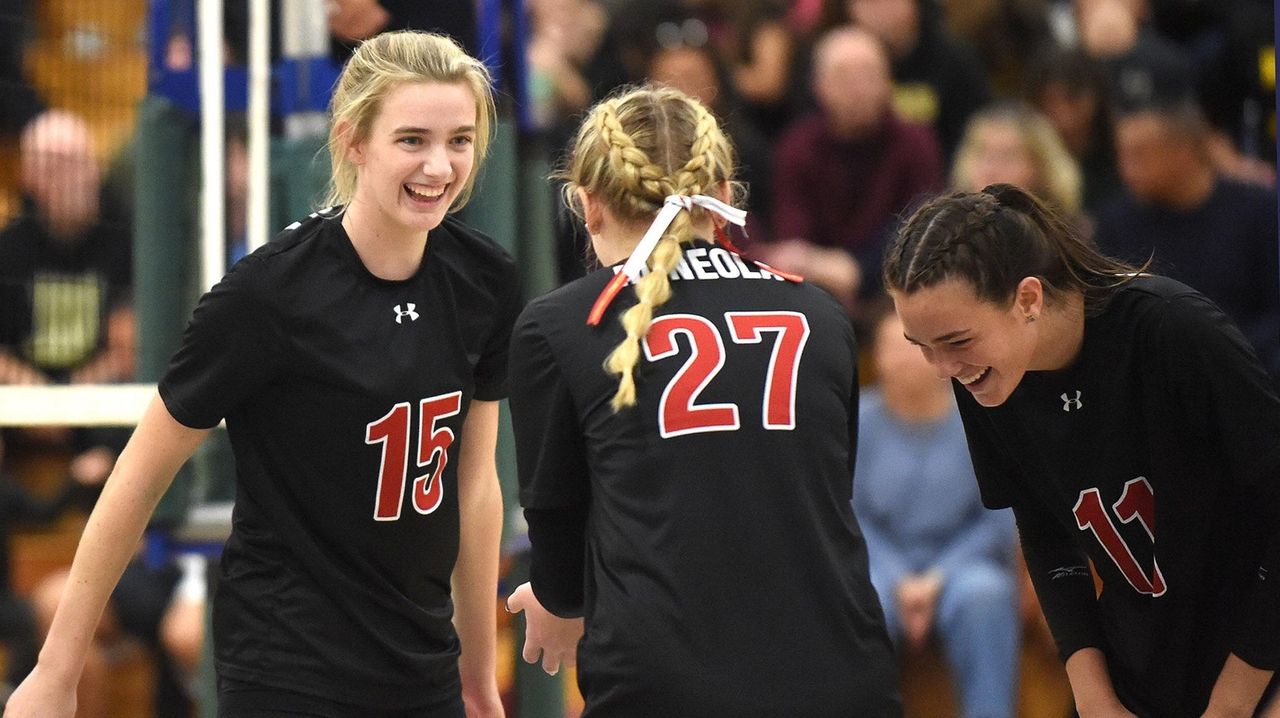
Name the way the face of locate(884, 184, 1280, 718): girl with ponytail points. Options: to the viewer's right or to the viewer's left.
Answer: to the viewer's left

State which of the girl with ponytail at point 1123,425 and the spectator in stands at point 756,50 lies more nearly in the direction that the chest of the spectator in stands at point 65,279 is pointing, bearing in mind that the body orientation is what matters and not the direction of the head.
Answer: the girl with ponytail

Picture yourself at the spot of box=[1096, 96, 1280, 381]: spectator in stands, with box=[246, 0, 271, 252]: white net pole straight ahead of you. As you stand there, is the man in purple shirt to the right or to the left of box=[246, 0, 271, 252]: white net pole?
right

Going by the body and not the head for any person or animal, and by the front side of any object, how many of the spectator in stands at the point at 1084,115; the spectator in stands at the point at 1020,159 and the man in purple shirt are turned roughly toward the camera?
3

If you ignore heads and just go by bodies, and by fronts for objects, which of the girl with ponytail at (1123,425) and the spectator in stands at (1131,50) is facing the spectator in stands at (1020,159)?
the spectator in stands at (1131,50)

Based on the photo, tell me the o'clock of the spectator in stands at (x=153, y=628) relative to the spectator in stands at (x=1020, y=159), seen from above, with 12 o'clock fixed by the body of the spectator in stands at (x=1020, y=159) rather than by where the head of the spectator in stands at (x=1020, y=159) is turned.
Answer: the spectator in stands at (x=153, y=628) is roughly at 2 o'clock from the spectator in stands at (x=1020, y=159).

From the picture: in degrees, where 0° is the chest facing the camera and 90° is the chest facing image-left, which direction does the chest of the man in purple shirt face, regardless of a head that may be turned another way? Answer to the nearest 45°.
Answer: approximately 0°
